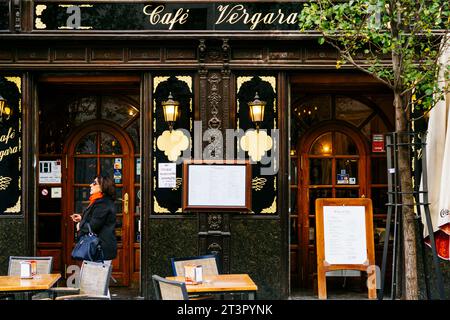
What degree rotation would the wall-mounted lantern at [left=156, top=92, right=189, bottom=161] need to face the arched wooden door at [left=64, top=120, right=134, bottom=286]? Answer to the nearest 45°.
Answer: approximately 135° to its right

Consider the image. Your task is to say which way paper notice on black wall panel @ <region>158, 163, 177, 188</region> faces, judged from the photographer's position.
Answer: facing the viewer

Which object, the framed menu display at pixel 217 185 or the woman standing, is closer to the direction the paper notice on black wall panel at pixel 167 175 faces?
the woman standing

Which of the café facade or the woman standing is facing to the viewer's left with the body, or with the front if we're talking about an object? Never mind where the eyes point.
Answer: the woman standing

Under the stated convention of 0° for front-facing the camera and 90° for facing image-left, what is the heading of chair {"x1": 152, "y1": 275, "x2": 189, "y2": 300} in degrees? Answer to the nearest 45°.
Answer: approximately 225°

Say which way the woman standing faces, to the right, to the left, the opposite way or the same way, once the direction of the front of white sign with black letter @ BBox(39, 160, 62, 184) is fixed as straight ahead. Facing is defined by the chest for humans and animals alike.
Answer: to the right

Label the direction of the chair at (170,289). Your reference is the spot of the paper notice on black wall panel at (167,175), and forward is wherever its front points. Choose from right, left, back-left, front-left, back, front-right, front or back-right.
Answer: front

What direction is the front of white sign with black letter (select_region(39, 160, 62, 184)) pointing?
toward the camera

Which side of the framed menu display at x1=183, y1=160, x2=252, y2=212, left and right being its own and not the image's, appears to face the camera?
front

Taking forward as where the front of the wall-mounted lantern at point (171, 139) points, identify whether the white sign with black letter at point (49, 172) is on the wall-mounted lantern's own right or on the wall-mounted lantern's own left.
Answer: on the wall-mounted lantern's own right

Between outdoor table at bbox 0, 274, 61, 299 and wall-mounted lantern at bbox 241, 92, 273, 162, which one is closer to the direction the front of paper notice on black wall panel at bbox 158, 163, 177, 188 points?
the outdoor table

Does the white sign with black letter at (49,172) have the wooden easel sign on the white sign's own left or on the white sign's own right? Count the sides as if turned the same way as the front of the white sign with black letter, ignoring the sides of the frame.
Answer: on the white sign's own left

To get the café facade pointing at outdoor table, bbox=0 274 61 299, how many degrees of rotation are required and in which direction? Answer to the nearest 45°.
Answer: approximately 45° to its right

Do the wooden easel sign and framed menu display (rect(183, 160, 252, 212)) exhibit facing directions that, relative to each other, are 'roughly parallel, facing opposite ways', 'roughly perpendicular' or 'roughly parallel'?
roughly parallel

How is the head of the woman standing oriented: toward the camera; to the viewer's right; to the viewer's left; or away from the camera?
to the viewer's left
